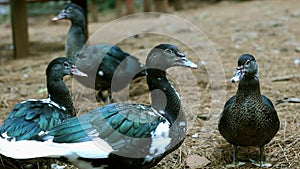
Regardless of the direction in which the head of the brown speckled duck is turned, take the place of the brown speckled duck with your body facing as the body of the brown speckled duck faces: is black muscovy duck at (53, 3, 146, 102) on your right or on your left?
on your right

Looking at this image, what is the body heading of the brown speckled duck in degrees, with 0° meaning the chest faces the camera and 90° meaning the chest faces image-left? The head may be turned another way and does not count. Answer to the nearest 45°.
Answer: approximately 0°

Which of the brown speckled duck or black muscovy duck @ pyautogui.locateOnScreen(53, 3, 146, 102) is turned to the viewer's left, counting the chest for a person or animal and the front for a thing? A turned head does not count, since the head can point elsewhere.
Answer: the black muscovy duck

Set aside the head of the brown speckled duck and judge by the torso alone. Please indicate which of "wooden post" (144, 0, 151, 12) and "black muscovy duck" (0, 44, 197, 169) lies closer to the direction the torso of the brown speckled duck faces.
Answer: the black muscovy duck

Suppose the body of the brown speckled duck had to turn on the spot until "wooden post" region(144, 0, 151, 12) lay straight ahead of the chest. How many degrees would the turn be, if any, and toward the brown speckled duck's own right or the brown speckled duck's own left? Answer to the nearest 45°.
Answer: approximately 180°

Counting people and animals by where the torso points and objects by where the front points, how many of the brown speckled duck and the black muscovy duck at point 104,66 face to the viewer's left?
1

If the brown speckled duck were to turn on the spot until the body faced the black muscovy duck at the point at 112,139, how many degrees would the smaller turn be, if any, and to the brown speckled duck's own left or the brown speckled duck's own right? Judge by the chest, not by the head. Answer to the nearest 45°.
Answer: approximately 45° to the brown speckled duck's own right

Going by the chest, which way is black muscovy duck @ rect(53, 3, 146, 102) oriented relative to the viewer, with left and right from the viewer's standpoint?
facing to the left of the viewer

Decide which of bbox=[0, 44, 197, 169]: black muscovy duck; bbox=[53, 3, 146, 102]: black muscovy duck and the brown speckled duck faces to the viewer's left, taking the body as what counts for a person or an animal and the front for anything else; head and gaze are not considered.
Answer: bbox=[53, 3, 146, 102]: black muscovy duck

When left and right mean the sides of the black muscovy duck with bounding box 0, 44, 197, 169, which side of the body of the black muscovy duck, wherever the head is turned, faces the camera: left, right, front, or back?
right

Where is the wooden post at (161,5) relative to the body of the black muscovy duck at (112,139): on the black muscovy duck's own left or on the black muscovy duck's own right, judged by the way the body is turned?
on the black muscovy duck's own left

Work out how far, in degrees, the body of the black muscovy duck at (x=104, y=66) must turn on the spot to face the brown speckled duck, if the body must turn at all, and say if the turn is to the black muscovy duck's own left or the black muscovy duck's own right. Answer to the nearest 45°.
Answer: approximately 135° to the black muscovy duck's own left

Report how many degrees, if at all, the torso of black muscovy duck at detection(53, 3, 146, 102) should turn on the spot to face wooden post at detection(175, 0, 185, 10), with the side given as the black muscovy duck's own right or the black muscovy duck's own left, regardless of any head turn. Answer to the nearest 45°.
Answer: approximately 90° to the black muscovy duck's own right

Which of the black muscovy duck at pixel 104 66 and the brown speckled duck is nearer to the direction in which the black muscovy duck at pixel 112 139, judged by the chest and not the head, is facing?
the brown speckled duck
